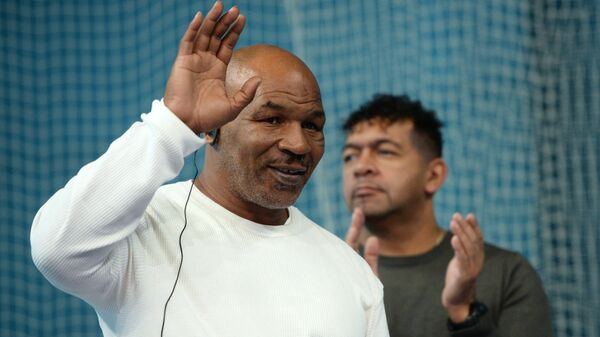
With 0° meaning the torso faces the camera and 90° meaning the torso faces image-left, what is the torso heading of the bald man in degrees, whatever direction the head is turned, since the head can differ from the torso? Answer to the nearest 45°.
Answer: approximately 315°

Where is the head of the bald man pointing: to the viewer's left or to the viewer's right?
to the viewer's right
